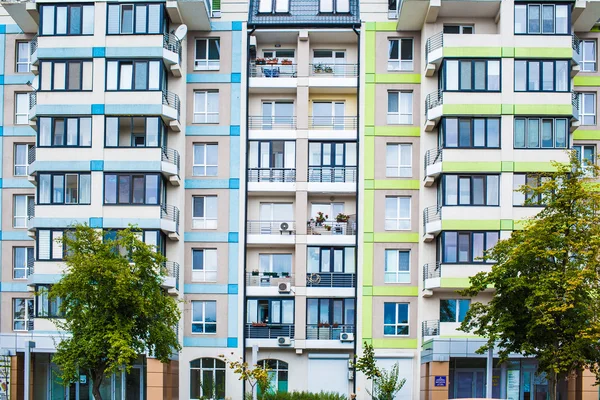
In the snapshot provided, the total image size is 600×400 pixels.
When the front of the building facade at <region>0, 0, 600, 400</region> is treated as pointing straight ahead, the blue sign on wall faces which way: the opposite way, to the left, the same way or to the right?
the same way

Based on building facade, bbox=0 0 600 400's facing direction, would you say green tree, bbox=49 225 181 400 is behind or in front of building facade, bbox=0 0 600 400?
in front

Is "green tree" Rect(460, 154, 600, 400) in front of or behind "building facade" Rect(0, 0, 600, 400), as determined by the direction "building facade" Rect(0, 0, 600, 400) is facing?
in front

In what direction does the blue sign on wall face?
toward the camera

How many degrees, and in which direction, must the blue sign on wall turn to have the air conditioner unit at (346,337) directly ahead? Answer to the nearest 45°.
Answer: approximately 135° to its right

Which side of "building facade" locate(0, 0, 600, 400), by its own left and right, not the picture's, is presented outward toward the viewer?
front

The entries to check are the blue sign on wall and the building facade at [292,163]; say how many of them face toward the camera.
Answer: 2
